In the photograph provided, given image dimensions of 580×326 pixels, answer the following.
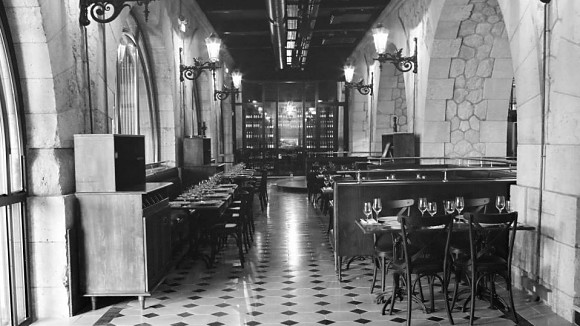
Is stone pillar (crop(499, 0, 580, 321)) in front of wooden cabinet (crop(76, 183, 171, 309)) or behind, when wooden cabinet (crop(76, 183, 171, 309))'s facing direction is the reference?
in front

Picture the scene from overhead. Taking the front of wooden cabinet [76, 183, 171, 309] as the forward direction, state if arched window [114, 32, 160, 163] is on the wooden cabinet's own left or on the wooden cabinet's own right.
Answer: on the wooden cabinet's own left

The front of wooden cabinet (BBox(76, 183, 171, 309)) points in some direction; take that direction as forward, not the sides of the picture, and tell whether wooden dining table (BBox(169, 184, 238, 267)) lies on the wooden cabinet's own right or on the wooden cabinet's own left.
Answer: on the wooden cabinet's own left

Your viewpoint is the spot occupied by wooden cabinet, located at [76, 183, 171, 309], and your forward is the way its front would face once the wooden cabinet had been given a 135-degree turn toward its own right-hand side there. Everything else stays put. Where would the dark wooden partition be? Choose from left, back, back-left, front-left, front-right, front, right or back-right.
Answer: back-left

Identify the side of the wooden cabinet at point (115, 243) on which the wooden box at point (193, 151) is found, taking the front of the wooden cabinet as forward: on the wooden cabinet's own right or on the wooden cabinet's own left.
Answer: on the wooden cabinet's own left

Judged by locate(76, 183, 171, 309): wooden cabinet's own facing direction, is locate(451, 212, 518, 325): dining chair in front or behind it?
in front

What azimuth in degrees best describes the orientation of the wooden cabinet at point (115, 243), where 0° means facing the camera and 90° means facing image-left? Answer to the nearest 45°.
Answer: approximately 270°

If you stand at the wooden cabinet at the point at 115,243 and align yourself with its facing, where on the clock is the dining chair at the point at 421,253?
The dining chair is roughly at 1 o'clock from the wooden cabinet.

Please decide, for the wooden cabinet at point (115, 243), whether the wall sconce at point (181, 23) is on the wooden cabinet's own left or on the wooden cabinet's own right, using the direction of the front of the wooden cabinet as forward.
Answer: on the wooden cabinet's own left

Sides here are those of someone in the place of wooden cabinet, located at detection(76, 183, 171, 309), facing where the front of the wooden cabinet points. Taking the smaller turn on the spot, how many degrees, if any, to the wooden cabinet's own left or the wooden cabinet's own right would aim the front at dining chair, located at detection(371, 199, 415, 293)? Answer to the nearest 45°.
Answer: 0° — it already faces it
